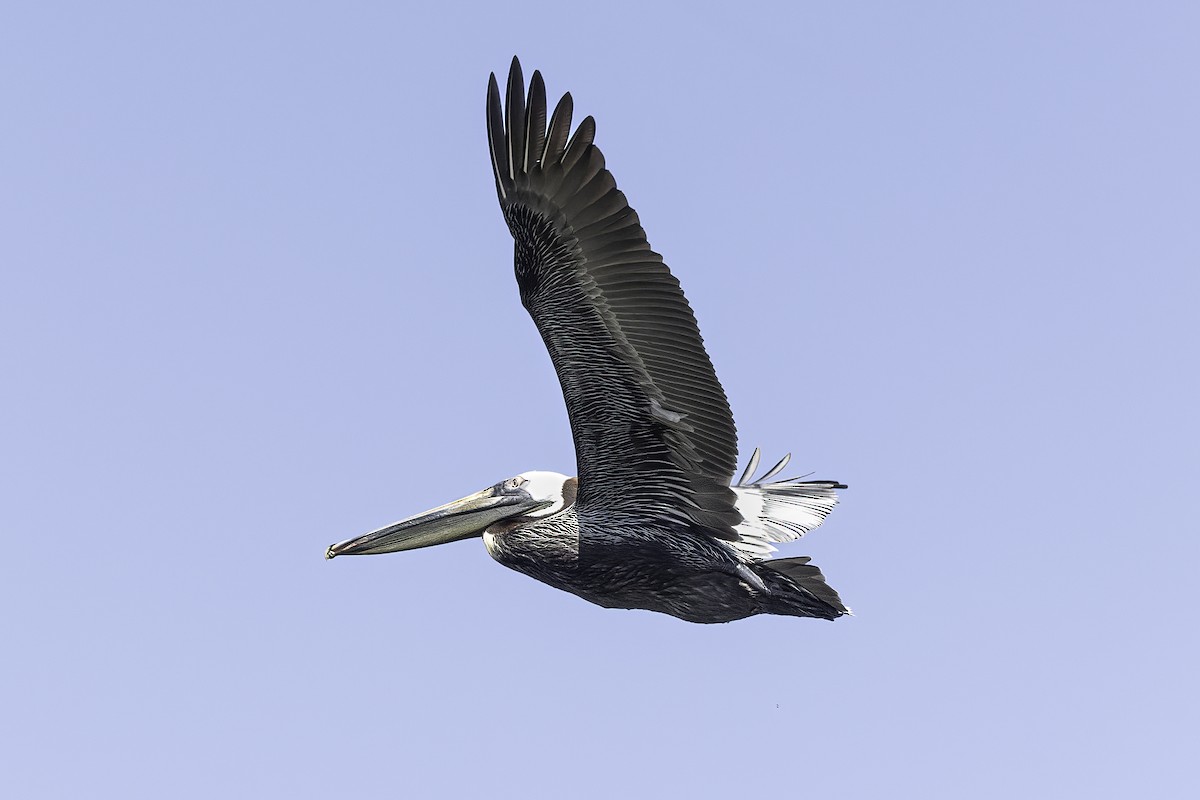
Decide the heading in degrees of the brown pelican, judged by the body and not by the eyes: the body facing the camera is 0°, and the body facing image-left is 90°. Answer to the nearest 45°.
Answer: approximately 90°
